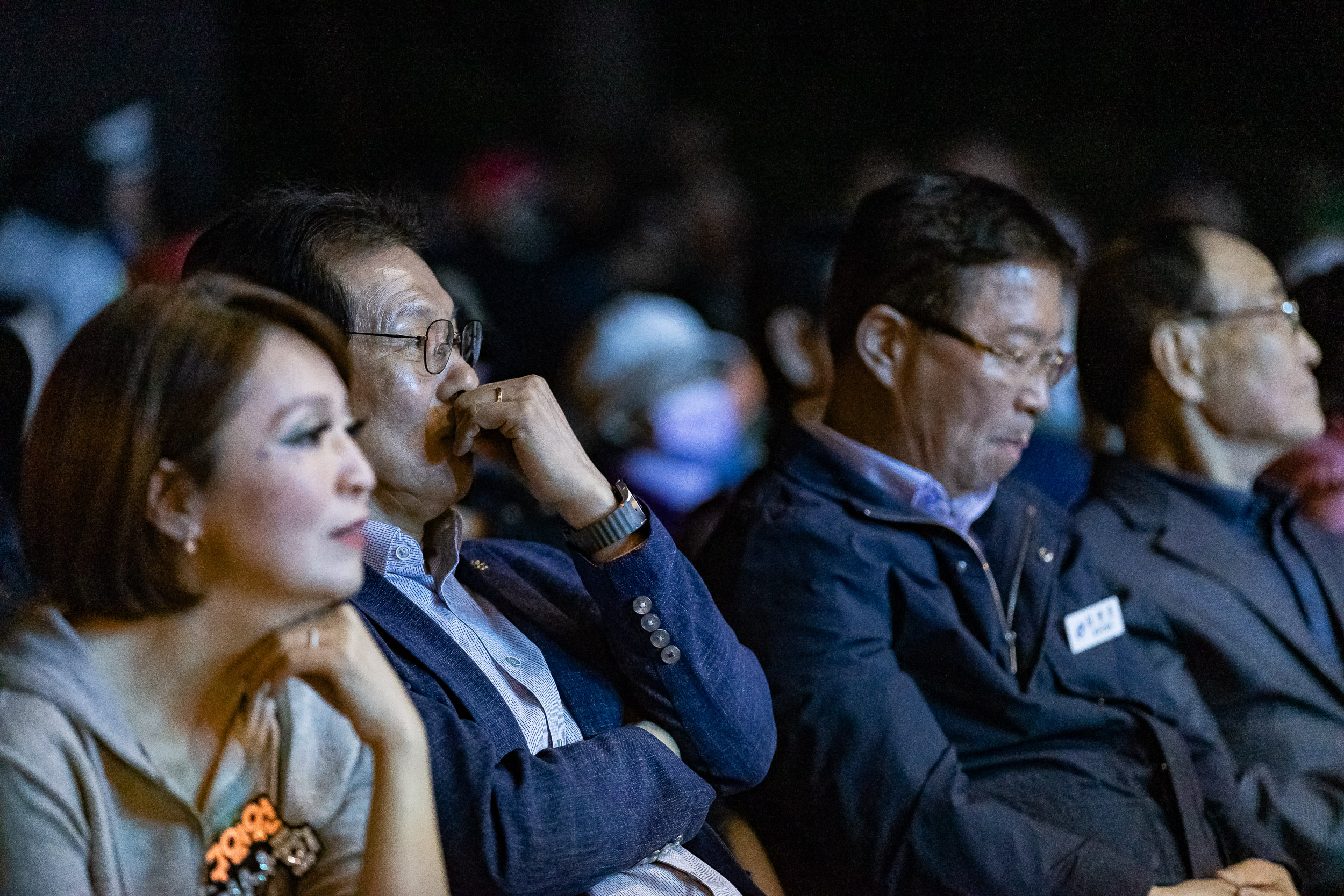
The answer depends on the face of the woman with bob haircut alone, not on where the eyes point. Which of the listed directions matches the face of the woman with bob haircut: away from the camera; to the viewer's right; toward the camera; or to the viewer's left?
to the viewer's right

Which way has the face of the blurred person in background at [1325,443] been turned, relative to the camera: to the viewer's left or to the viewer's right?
to the viewer's right

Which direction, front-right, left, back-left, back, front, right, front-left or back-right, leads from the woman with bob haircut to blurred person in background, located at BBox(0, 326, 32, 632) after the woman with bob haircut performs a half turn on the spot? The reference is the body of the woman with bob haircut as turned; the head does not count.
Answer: front-right

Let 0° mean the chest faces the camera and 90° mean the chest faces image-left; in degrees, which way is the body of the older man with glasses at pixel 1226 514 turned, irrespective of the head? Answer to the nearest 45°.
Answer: approximately 315°

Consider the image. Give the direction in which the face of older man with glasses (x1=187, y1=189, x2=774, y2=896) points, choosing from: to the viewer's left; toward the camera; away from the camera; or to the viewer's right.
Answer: to the viewer's right

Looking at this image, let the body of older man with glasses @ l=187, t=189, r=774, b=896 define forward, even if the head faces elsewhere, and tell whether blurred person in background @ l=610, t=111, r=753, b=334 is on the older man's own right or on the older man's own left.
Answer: on the older man's own left

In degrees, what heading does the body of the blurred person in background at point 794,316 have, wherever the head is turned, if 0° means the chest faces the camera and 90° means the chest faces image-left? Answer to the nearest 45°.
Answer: approximately 315°

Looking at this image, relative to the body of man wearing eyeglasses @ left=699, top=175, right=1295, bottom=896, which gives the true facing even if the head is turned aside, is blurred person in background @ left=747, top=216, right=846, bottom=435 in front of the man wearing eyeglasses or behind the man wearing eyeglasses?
behind

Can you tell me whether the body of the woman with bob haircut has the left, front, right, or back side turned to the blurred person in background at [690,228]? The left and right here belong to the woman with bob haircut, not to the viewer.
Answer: left
